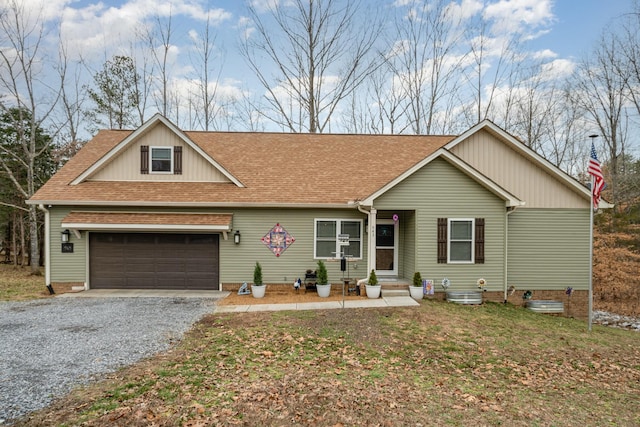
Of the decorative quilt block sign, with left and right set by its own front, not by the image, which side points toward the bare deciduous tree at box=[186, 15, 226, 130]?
back

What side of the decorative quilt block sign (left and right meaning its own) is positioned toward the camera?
front

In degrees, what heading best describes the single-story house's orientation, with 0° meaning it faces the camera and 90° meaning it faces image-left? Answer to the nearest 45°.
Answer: approximately 0°

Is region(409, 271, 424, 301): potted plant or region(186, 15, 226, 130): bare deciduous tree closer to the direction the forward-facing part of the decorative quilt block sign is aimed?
the potted plant

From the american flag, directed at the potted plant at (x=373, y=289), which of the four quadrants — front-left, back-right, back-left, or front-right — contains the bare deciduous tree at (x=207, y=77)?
front-right

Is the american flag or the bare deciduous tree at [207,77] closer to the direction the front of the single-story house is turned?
the american flag

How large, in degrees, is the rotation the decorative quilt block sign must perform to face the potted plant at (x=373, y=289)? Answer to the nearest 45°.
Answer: approximately 45° to its left
